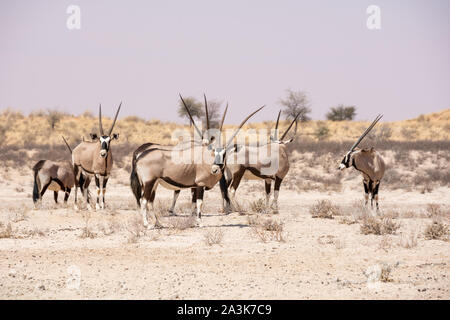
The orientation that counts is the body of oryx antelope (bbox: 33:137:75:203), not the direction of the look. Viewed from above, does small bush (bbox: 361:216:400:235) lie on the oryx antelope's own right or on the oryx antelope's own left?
on the oryx antelope's own right

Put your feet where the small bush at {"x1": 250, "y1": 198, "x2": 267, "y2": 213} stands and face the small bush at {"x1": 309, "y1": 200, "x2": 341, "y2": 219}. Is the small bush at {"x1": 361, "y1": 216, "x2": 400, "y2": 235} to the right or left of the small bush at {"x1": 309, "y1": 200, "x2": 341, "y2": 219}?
right

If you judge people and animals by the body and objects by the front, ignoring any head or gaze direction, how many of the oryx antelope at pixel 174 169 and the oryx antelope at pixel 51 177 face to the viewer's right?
2

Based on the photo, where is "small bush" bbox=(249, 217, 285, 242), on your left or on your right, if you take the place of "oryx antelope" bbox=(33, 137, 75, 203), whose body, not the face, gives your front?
on your right

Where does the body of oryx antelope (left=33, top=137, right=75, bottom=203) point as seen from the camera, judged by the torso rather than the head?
to the viewer's right

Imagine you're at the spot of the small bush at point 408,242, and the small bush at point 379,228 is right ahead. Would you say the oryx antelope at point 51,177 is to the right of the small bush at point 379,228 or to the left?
left

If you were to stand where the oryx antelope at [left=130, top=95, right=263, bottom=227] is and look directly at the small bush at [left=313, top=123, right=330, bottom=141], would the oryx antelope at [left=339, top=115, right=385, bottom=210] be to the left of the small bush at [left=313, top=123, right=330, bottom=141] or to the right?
right

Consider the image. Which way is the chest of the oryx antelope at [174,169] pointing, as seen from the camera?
to the viewer's right

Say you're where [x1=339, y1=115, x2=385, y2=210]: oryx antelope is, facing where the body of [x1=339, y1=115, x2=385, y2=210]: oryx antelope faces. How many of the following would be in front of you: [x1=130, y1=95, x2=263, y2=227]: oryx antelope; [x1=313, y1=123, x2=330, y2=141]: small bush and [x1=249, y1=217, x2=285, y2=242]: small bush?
2

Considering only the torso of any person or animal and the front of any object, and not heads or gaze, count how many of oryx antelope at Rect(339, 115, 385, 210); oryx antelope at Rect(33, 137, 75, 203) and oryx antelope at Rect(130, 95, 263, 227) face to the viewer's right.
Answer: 2

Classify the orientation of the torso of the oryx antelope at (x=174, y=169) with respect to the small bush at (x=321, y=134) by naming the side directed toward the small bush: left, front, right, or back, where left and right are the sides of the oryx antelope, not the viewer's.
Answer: left
